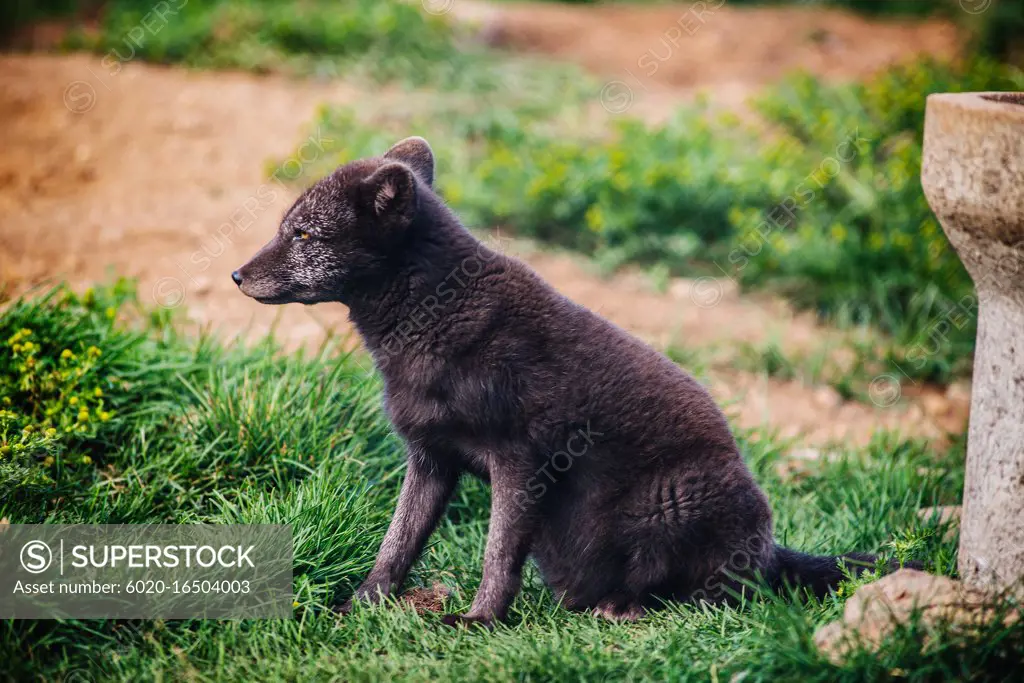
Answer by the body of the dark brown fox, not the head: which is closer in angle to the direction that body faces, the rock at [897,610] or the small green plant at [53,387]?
the small green plant

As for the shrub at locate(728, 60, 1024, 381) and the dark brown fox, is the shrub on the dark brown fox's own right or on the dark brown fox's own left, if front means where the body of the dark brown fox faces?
on the dark brown fox's own right

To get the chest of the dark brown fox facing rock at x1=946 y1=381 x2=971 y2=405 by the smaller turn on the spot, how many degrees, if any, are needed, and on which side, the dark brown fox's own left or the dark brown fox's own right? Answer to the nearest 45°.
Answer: approximately 135° to the dark brown fox's own right

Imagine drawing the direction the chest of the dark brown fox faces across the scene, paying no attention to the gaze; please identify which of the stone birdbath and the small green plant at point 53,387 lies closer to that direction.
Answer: the small green plant

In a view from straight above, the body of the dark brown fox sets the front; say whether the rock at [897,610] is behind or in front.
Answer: behind

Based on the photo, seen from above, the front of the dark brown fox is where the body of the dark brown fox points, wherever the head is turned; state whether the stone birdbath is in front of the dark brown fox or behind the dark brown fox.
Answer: behind

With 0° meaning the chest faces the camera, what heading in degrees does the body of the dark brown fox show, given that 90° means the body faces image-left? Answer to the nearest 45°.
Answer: approximately 90°
